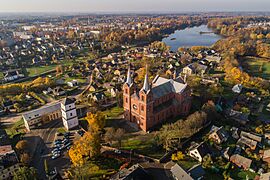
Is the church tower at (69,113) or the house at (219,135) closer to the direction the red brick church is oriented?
the church tower

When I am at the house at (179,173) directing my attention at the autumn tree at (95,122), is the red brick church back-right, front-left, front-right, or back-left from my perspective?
front-right

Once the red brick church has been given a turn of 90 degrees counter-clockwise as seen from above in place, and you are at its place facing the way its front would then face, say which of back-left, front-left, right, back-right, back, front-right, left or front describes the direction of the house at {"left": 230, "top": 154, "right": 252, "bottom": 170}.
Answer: front

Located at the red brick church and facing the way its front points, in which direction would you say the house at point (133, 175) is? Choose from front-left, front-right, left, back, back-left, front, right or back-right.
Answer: front-left

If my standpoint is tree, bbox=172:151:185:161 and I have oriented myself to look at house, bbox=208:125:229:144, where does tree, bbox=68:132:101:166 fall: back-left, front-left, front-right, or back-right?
back-left

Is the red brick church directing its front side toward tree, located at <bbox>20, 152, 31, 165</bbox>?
yes

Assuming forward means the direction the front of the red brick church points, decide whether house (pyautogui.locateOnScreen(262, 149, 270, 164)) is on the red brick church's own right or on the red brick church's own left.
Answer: on the red brick church's own left

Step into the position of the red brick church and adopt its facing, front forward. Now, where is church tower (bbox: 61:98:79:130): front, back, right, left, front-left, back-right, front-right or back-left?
front-right

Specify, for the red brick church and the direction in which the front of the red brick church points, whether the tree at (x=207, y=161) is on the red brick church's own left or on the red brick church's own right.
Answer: on the red brick church's own left

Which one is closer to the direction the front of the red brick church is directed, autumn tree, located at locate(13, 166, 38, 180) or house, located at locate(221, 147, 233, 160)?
the autumn tree

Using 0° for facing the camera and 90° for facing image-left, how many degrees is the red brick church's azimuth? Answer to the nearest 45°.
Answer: approximately 45°

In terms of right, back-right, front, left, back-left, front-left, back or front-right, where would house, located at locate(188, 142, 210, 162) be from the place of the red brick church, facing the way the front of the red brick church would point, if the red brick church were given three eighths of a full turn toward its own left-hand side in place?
front-right

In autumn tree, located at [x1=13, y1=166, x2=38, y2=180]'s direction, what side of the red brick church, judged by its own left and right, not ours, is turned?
front

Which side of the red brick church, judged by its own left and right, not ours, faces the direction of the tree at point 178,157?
left

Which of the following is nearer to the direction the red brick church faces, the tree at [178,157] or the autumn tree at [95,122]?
the autumn tree

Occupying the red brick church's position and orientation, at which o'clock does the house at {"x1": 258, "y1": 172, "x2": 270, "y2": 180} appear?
The house is roughly at 9 o'clock from the red brick church.

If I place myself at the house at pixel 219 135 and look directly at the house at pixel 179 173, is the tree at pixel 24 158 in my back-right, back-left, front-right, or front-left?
front-right
